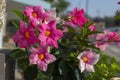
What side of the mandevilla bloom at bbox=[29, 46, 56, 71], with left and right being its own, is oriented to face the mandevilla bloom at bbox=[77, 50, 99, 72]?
left

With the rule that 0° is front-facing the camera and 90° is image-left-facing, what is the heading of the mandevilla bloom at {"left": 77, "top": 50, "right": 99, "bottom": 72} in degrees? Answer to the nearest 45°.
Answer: approximately 45°

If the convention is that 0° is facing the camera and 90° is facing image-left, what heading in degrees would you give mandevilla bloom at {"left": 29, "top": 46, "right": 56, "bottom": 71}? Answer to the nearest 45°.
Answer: approximately 0°
